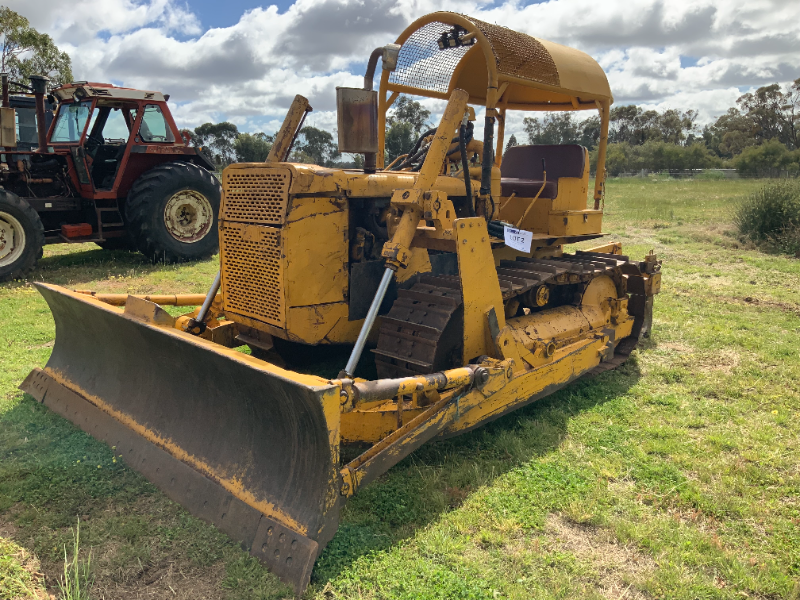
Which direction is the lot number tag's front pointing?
toward the camera

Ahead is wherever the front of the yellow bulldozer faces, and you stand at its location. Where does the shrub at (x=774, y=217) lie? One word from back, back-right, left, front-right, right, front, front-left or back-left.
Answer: back

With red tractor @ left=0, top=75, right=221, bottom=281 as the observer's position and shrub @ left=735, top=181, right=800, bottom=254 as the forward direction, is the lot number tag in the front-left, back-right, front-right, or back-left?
front-right

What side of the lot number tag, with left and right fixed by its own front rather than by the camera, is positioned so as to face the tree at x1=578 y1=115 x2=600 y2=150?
back

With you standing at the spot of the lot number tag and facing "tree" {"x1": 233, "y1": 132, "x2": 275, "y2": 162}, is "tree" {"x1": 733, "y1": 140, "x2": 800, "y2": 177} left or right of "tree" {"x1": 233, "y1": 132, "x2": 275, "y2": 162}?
right

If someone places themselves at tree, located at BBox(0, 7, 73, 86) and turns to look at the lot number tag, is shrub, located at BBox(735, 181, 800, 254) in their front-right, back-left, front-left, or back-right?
front-left

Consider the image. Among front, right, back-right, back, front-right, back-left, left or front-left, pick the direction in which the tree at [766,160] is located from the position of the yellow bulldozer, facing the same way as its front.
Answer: back

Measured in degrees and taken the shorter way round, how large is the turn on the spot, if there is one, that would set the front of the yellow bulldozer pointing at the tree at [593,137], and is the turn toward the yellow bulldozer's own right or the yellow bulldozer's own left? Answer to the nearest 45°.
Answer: approximately 180°

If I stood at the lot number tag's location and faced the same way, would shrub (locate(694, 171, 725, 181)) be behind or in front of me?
behind

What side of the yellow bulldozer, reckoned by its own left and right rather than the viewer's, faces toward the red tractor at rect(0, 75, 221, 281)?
right
